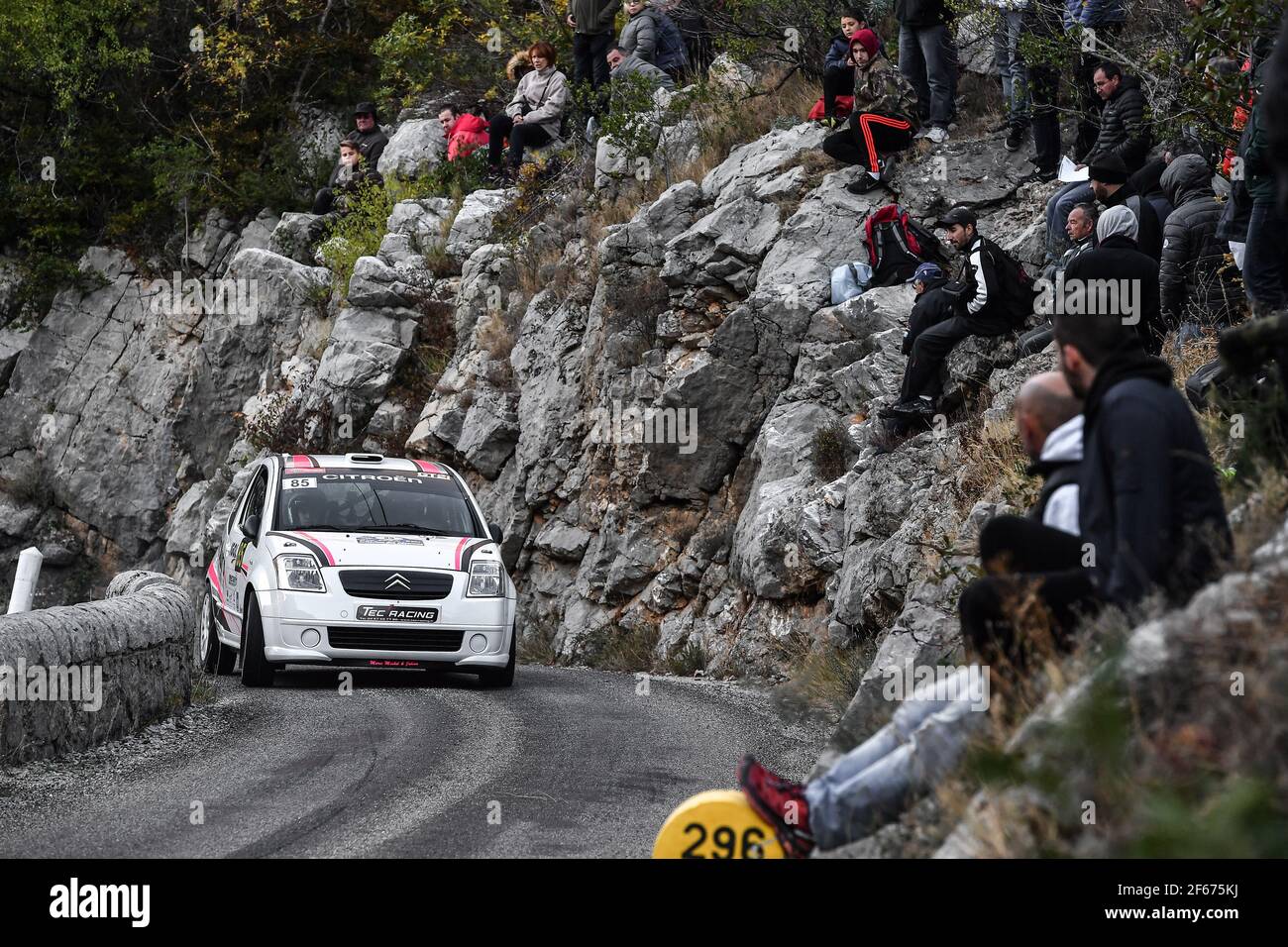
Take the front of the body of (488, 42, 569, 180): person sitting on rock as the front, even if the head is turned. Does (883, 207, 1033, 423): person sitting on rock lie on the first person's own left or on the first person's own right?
on the first person's own left

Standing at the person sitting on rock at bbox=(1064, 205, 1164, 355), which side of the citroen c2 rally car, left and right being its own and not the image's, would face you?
left

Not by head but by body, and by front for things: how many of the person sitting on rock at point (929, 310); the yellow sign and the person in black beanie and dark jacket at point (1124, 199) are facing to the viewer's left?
2

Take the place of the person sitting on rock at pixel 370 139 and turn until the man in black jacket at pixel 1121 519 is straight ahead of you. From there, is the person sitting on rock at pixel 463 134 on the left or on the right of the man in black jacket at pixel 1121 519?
left

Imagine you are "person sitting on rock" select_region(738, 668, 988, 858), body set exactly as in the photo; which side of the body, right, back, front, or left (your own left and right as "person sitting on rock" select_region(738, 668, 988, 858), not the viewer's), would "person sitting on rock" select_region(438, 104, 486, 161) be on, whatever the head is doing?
right

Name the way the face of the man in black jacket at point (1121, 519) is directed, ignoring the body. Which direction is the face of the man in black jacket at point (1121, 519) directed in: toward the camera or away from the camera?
away from the camera

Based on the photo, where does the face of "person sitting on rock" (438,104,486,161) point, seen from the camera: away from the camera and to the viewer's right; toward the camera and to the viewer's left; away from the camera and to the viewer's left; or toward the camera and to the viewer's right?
toward the camera and to the viewer's left

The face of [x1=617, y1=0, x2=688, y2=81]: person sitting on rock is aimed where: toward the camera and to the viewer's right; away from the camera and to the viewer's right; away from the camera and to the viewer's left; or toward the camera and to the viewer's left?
toward the camera and to the viewer's left

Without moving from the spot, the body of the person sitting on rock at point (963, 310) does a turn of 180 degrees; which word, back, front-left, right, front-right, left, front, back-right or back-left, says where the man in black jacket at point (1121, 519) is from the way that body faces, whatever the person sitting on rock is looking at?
right

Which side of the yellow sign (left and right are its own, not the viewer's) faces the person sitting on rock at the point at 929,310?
back

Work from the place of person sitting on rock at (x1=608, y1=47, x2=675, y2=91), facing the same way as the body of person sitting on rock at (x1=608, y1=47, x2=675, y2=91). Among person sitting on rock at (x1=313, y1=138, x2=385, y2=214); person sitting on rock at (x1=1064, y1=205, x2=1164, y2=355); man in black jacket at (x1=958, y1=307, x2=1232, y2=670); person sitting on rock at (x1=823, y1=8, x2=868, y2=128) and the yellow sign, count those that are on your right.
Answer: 1

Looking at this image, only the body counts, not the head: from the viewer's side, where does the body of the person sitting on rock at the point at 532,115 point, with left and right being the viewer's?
facing the viewer and to the left of the viewer

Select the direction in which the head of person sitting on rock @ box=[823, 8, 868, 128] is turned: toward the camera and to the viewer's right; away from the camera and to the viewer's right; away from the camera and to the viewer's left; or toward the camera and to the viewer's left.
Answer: toward the camera and to the viewer's left

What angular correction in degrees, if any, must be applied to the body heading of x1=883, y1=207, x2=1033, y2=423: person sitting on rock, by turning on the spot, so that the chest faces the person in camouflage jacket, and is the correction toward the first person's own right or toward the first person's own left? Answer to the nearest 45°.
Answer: approximately 90° to the first person's own right

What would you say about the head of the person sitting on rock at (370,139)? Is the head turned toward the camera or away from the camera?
toward the camera
